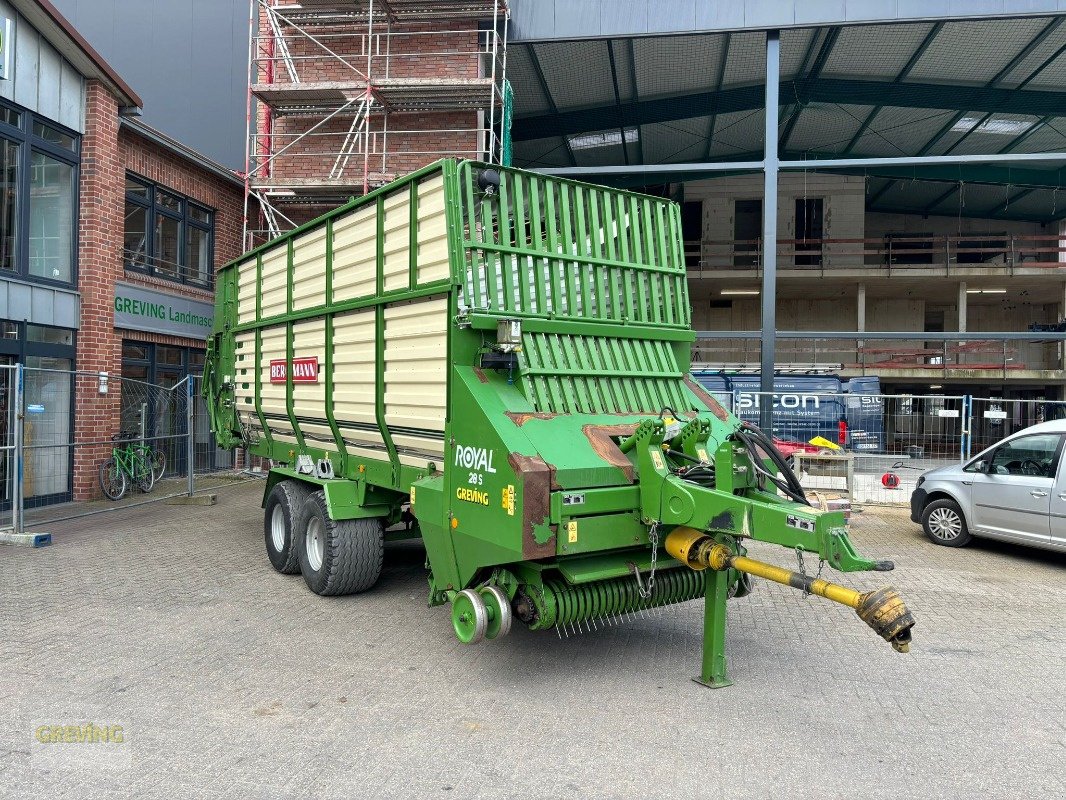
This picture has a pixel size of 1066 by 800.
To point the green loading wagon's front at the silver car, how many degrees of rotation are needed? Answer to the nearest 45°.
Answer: approximately 90° to its left

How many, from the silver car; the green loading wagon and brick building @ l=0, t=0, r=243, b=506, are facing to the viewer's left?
1

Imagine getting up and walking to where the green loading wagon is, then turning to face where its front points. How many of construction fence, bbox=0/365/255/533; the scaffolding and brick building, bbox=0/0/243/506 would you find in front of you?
0

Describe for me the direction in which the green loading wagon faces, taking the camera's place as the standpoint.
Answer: facing the viewer and to the right of the viewer

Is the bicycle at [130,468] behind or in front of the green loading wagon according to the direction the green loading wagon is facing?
behind

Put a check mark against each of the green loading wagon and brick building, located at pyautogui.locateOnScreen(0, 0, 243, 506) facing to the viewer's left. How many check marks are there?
0

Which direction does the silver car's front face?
to the viewer's left

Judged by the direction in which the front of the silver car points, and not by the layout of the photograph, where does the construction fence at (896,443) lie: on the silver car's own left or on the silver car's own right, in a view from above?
on the silver car's own right

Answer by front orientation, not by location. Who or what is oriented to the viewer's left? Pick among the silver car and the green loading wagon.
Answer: the silver car

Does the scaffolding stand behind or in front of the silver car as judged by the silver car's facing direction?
in front

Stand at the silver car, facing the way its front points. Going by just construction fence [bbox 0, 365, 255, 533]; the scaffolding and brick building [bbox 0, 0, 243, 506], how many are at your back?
0

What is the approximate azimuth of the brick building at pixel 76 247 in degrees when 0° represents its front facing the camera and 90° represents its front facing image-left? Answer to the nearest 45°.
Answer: approximately 315°

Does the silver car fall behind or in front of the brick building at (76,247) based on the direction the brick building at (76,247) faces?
in front

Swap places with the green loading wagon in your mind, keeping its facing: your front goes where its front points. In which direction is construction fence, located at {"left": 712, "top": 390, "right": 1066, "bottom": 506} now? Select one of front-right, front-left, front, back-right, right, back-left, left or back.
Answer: left
